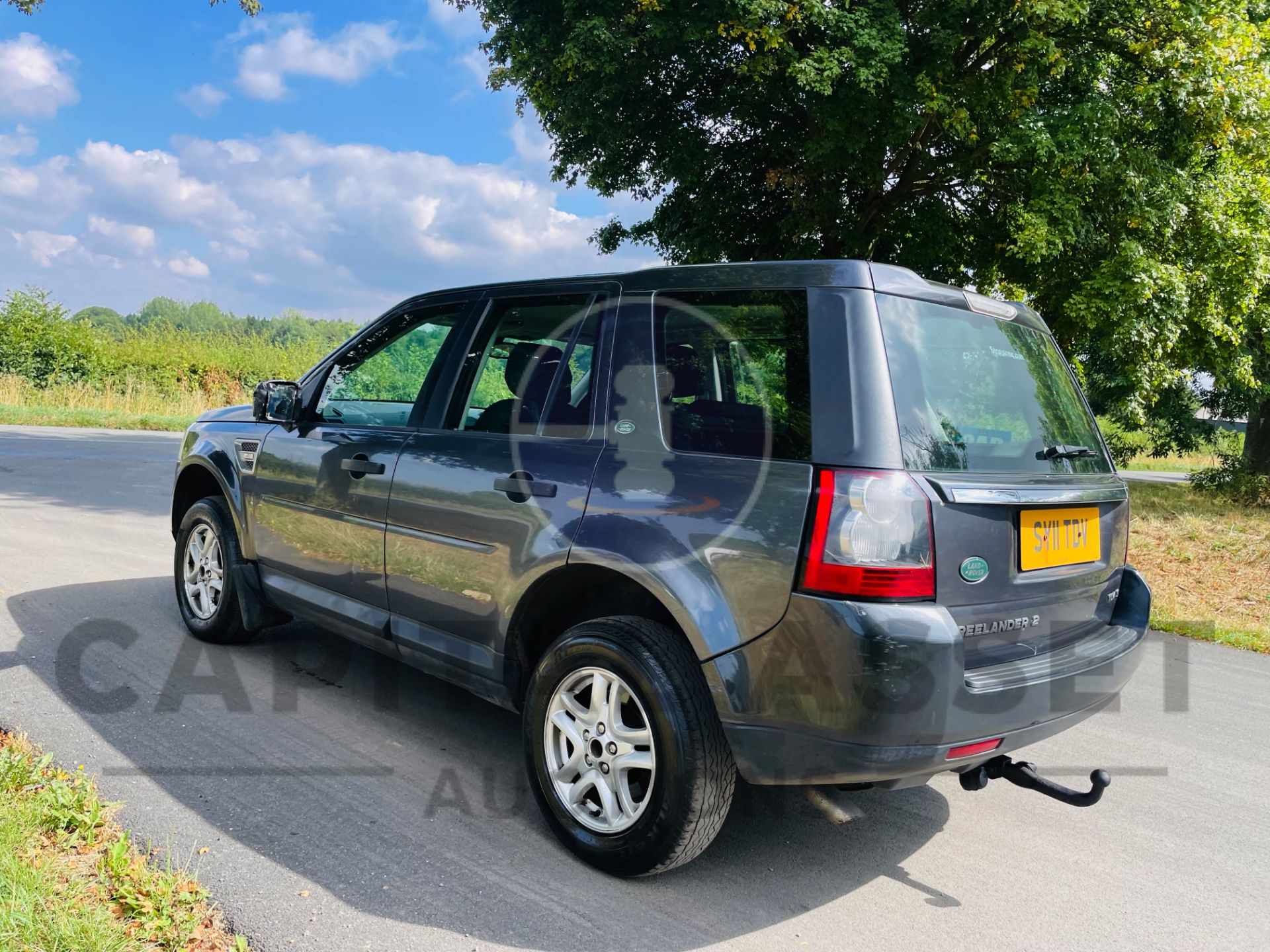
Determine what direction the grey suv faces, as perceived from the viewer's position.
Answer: facing away from the viewer and to the left of the viewer

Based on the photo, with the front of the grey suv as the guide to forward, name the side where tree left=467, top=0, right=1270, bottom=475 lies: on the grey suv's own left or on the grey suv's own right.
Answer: on the grey suv's own right

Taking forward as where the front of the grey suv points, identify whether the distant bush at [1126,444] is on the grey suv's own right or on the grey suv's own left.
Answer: on the grey suv's own right

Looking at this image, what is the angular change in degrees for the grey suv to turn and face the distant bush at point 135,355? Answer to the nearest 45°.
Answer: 0° — it already faces it

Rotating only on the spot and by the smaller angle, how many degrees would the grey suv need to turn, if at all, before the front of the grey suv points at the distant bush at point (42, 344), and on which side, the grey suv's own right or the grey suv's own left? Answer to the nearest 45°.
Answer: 0° — it already faces it
